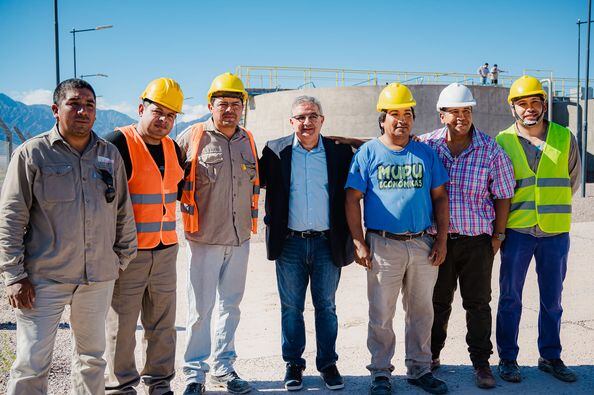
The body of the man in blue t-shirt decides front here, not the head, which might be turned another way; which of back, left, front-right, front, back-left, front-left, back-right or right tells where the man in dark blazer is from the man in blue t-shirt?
right

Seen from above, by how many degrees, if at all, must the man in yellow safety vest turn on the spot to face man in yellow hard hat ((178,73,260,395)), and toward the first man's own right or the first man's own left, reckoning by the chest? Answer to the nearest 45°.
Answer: approximately 45° to the first man's own right

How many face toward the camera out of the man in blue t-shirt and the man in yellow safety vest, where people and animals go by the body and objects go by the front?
2

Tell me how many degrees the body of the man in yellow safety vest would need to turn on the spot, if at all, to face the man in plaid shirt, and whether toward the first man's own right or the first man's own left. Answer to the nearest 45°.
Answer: approximately 45° to the first man's own right

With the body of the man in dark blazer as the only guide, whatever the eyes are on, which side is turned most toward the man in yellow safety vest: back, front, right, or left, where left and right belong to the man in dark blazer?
left

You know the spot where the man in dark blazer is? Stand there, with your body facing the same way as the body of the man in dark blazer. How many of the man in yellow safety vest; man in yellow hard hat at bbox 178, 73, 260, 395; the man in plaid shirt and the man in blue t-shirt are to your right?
1

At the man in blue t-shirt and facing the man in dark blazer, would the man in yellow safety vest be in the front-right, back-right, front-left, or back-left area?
back-right

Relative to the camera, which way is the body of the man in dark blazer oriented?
toward the camera

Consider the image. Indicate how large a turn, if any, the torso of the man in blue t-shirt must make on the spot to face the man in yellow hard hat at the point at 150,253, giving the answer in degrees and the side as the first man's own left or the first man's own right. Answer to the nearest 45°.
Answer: approximately 90° to the first man's own right

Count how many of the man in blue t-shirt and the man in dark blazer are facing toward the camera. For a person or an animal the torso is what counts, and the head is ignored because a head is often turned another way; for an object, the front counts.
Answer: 2

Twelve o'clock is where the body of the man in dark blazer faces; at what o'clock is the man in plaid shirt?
The man in plaid shirt is roughly at 9 o'clock from the man in dark blazer.
